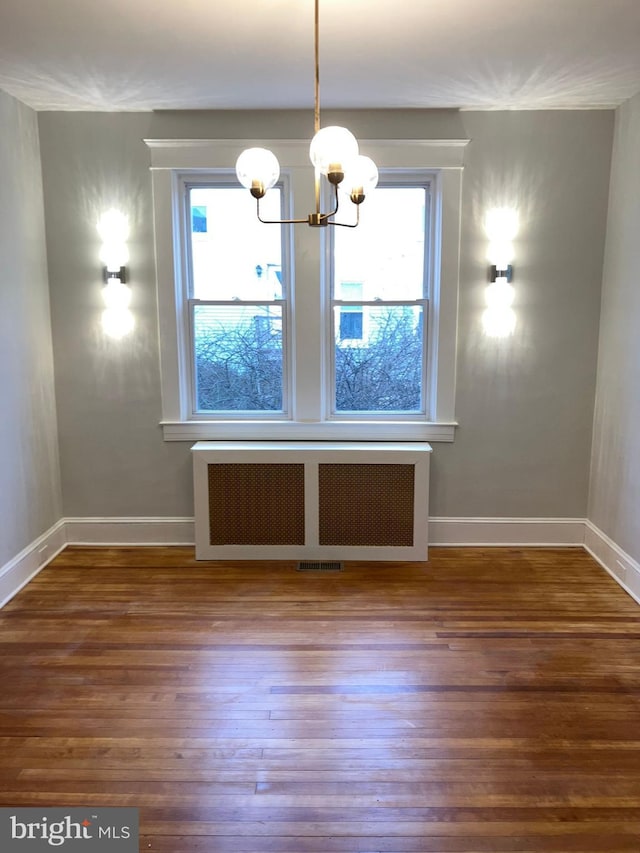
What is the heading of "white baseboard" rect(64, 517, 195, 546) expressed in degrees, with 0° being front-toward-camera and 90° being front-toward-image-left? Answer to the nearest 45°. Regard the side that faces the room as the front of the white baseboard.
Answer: approximately 0°

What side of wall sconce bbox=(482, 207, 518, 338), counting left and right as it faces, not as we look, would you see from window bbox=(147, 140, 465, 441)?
right

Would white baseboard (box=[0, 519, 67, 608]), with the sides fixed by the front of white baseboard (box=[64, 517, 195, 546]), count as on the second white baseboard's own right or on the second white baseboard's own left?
on the second white baseboard's own right

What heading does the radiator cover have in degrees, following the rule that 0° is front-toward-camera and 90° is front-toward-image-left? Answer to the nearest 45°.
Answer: approximately 0°

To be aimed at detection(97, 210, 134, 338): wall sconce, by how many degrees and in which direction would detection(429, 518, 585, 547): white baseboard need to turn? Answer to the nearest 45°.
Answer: approximately 90° to its right
